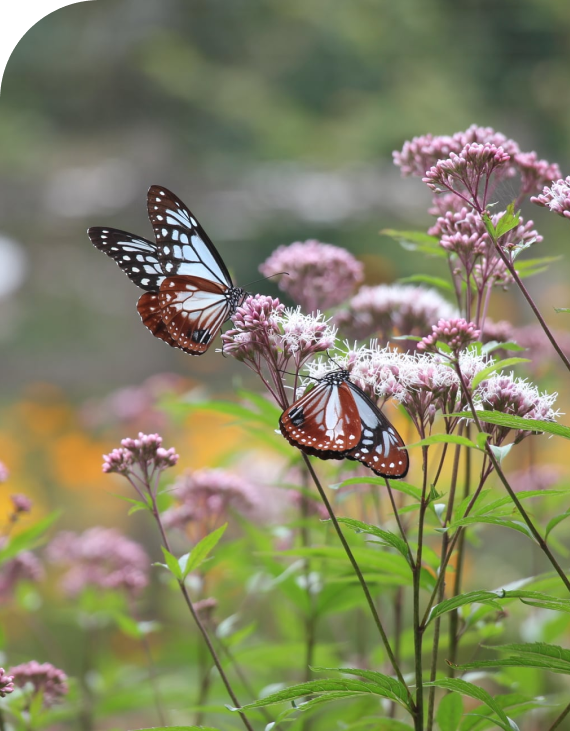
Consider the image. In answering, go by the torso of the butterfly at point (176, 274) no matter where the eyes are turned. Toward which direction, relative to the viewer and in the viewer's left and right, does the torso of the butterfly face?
facing to the right of the viewer
